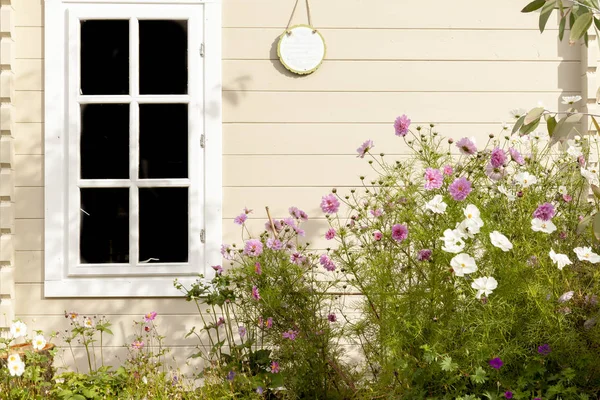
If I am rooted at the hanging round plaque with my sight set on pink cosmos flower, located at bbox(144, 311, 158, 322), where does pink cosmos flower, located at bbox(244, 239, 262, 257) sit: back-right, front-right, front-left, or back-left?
front-left

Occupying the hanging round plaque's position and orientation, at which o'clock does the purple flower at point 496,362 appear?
The purple flower is roughly at 11 o'clock from the hanging round plaque.

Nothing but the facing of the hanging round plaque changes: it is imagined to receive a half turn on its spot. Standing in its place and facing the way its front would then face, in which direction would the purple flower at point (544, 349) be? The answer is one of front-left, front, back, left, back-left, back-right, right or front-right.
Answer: back-right

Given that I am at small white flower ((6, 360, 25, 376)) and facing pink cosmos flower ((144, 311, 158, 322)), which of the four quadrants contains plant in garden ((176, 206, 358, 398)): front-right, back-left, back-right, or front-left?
front-right

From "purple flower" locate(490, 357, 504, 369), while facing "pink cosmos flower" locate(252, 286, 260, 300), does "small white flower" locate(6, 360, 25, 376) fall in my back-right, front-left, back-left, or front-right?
front-left

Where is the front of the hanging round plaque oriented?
toward the camera

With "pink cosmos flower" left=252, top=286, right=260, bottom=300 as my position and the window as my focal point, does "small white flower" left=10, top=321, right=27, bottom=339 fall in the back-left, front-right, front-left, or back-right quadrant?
front-left

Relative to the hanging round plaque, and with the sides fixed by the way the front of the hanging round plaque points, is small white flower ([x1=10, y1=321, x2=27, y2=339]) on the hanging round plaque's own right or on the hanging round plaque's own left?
on the hanging round plaque's own right

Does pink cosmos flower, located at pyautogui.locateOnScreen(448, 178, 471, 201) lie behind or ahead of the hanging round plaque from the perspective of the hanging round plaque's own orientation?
ahead

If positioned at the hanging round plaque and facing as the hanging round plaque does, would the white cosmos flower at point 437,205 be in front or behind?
in front

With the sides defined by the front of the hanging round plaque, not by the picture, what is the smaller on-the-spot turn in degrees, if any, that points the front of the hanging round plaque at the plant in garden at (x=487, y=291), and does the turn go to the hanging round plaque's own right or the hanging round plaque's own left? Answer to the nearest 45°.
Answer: approximately 45° to the hanging round plaque's own left

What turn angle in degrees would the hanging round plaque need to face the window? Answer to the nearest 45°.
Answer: approximately 90° to its right
